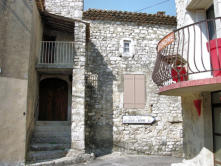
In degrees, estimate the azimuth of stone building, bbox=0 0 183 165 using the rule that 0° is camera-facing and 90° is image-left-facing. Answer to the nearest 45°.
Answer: approximately 0°

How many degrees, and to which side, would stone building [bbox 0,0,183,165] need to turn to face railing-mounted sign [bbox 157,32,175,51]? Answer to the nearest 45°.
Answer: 0° — it already faces it

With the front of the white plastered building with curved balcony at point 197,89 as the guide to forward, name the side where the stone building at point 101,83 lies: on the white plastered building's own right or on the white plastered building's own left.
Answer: on the white plastered building's own right

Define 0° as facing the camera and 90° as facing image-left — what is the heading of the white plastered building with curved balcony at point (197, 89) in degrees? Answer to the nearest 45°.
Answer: approximately 45°
